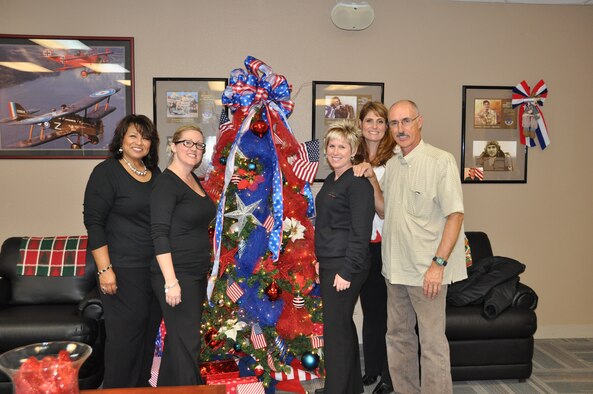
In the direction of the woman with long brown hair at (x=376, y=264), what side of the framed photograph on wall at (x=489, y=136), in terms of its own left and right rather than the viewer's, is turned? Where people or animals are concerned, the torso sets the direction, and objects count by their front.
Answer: front

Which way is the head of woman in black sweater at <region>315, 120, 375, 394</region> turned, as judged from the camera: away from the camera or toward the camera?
toward the camera

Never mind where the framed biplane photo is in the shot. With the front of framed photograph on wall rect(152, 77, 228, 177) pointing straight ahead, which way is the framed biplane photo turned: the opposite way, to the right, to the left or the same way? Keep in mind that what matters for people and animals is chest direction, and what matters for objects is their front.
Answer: the same way

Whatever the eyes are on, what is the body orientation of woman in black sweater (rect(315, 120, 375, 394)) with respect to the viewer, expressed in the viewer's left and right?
facing the viewer and to the left of the viewer

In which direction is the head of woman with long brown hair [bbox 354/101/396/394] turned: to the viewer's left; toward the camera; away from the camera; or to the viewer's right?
toward the camera

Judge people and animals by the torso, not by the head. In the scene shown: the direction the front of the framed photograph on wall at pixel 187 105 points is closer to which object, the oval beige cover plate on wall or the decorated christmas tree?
the decorated christmas tree

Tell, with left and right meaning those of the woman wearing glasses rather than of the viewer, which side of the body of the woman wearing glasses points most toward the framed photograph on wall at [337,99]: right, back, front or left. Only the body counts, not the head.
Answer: left

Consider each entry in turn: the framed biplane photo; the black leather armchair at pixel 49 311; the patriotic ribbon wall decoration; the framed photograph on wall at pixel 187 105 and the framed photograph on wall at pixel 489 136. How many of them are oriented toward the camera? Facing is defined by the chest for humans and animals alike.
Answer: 5

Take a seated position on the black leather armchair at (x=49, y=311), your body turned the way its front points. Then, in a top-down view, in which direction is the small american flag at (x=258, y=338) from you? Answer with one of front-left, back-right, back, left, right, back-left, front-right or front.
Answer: front-left

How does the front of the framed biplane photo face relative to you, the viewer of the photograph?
facing the viewer

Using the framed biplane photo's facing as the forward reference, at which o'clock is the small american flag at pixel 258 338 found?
The small american flag is roughly at 11 o'clock from the framed biplane photo.

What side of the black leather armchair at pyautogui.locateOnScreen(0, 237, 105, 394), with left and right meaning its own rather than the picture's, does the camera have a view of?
front

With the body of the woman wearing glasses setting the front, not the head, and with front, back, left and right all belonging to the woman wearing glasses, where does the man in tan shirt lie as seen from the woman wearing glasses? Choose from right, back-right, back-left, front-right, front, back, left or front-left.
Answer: front-left

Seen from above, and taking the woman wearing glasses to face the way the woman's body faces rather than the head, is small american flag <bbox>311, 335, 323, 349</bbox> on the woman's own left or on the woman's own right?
on the woman's own left

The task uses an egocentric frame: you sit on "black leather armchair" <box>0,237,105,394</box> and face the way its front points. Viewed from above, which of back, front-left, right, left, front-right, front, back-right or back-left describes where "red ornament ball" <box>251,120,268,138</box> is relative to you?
front-left

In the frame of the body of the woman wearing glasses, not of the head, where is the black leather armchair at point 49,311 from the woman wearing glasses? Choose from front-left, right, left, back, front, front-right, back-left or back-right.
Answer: back

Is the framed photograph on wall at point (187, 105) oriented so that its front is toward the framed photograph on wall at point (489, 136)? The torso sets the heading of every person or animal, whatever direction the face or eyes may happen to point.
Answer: no

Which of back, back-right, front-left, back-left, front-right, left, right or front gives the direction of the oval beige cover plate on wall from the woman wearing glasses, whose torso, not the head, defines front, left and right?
left

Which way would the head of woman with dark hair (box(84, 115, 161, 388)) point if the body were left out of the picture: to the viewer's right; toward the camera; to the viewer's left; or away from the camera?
toward the camera

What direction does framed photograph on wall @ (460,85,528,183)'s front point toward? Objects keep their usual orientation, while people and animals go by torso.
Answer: toward the camera

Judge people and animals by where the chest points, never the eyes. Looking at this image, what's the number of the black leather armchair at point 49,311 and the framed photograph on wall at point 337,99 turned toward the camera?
2

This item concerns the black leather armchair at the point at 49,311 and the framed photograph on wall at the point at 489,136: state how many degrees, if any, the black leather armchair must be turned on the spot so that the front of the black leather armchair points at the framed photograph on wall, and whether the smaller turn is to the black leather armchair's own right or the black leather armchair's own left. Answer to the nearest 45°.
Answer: approximately 90° to the black leather armchair's own left
